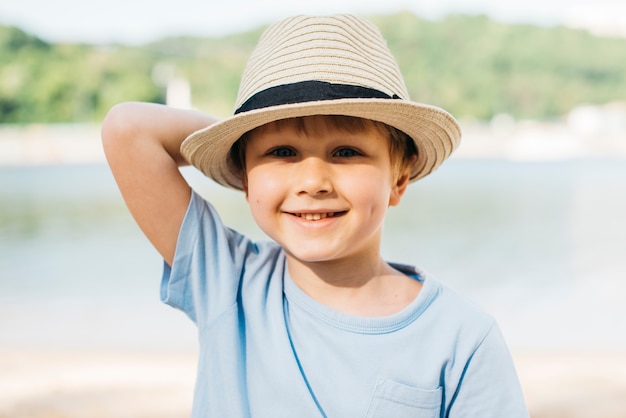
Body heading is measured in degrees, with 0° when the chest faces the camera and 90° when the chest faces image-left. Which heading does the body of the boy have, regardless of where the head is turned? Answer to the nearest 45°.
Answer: approximately 0°
